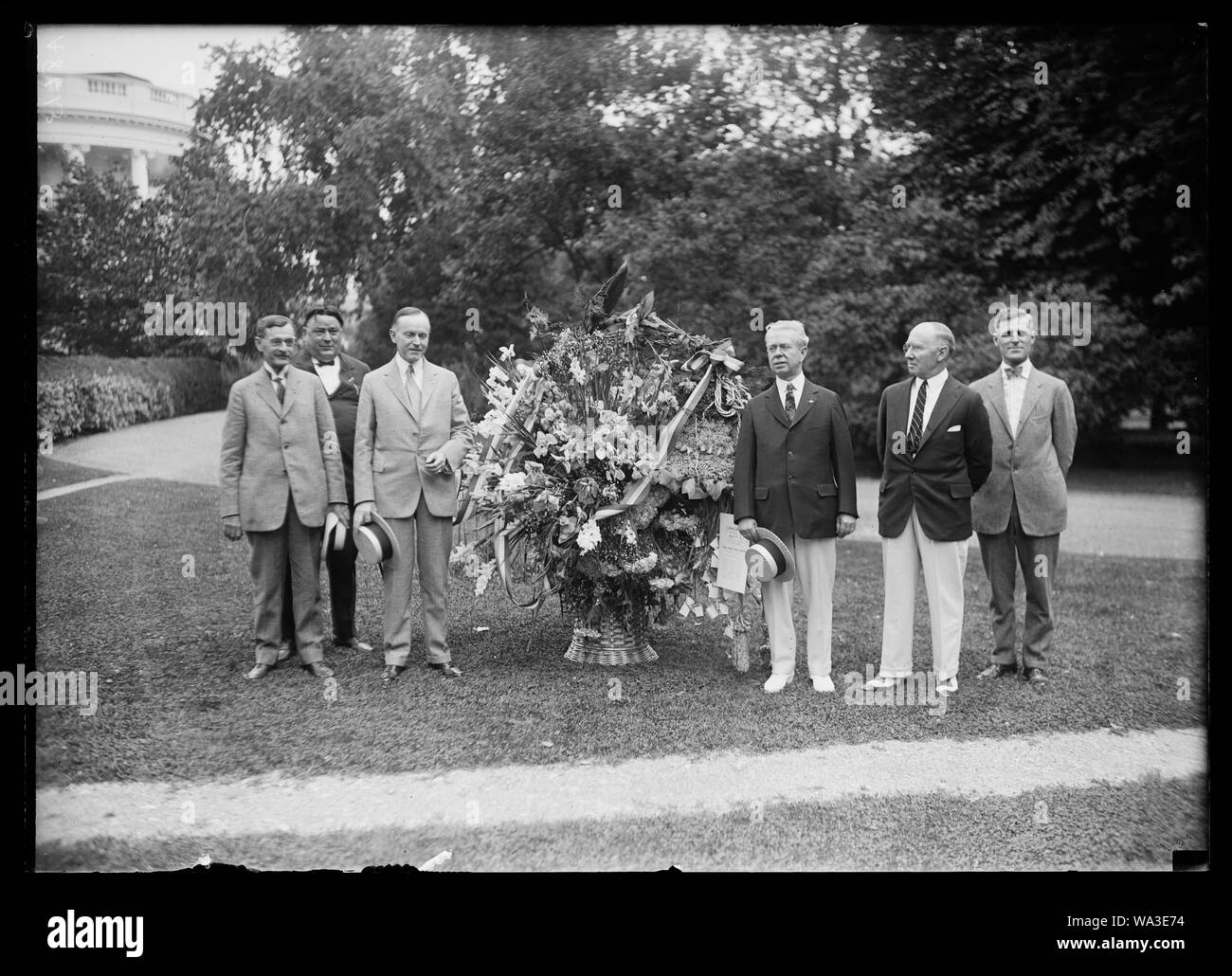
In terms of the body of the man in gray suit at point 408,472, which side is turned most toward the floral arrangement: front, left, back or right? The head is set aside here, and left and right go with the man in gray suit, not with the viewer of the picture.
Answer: left

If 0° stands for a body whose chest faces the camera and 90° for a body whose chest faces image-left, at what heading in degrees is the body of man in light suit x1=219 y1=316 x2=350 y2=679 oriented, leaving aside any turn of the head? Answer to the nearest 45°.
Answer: approximately 0°

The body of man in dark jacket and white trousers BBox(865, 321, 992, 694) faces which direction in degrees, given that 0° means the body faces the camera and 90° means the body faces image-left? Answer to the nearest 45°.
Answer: approximately 45°

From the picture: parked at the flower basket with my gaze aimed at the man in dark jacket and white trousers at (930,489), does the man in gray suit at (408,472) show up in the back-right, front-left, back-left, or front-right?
back-right

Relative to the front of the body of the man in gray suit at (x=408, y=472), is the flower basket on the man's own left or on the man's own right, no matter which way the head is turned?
on the man's own left
